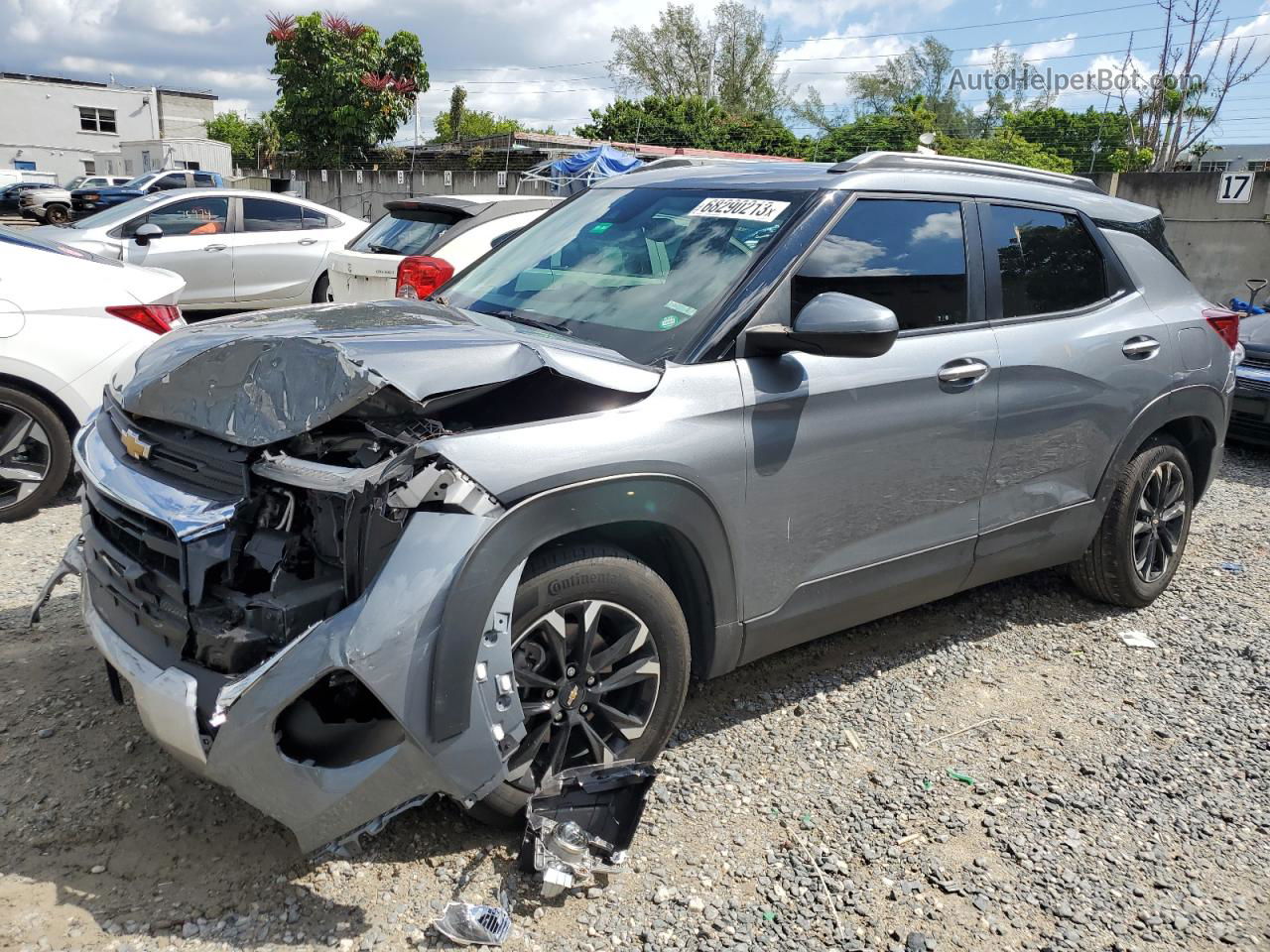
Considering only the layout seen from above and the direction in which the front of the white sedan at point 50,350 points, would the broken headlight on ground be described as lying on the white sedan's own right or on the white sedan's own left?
on the white sedan's own left

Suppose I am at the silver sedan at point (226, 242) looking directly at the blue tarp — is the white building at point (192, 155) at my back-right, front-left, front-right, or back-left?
front-left

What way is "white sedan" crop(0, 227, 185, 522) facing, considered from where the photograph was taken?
facing to the left of the viewer

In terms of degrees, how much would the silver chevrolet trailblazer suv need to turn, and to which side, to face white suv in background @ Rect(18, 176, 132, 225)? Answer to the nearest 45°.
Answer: approximately 90° to its right

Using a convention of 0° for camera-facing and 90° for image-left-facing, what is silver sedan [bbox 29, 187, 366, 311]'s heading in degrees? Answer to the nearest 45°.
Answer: approximately 90°

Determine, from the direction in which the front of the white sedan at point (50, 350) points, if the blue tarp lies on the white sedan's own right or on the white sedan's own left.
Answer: on the white sedan's own right

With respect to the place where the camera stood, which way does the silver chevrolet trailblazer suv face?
facing the viewer and to the left of the viewer

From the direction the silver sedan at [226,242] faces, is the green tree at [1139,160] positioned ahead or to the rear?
to the rear

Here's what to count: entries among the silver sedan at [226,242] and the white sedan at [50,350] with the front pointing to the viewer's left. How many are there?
2
